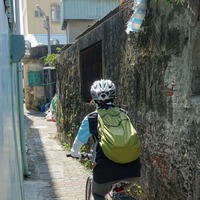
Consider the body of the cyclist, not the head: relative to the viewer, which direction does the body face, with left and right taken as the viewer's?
facing away from the viewer and to the left of the viewer

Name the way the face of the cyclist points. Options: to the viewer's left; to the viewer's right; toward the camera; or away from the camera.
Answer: away from the camera
